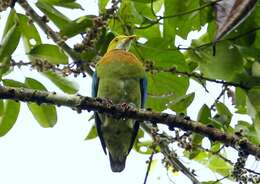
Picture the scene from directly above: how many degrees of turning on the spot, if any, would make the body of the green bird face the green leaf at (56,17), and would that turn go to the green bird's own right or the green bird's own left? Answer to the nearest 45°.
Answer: approximately 45° to the green bird's own right

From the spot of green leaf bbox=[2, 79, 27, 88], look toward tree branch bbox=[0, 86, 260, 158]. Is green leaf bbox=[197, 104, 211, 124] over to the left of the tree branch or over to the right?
left

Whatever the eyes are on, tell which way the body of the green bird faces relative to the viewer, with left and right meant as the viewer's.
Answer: facing the viewer
